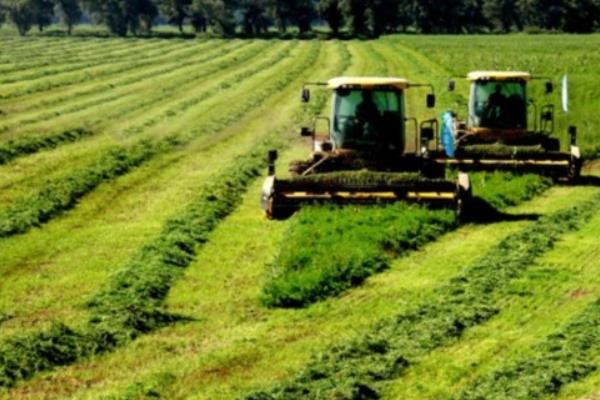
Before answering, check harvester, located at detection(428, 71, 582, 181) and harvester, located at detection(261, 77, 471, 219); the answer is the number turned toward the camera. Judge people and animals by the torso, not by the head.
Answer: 2

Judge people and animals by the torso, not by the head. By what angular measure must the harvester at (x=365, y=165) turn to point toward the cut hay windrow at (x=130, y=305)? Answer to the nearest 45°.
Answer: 0° — it already faces it

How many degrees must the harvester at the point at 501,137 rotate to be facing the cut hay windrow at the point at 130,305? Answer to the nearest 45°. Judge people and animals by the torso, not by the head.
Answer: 0° — it already faces it

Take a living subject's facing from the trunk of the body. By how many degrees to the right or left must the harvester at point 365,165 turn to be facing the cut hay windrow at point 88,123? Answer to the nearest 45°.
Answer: approximately 135° to its right

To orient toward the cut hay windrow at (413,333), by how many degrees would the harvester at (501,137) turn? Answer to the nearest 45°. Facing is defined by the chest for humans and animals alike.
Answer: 0° — it already faces it

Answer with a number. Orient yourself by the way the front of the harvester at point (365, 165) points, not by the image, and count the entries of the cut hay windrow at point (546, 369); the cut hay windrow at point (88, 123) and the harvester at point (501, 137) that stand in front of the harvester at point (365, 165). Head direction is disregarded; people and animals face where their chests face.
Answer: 1

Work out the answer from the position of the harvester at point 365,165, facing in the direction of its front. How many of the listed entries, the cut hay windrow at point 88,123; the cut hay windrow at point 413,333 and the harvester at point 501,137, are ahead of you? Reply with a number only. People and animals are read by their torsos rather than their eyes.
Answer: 1

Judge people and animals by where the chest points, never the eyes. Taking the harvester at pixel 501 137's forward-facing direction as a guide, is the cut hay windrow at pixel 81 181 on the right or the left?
on its right

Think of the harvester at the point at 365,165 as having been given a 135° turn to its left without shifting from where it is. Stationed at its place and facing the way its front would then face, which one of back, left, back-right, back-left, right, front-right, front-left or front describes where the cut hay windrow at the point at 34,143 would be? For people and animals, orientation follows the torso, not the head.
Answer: left

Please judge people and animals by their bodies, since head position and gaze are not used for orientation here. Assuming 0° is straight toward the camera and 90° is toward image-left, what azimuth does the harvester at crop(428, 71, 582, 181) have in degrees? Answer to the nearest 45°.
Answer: approximately 0°

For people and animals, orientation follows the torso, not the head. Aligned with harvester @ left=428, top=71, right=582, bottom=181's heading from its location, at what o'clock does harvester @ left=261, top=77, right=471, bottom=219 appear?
harvester @ left=261, top=77, right=471, bottom=219 is roughly at 1 o'clock from harvester @ left=428, top=71, right=582, bottom=181.
